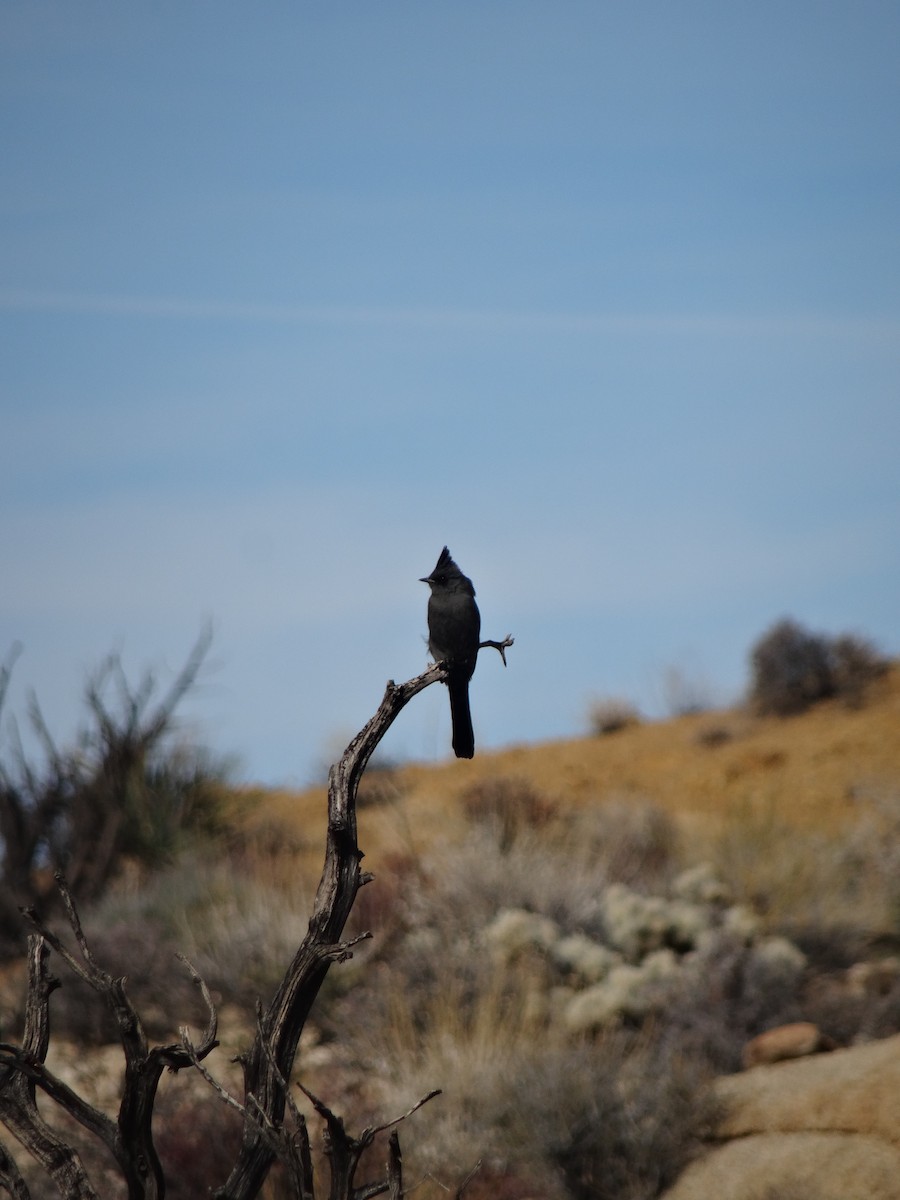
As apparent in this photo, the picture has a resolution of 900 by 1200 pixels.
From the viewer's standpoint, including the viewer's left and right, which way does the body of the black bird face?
facing the viewer and to the left of the viewer

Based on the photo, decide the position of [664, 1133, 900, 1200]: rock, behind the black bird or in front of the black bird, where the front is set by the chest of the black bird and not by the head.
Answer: behind

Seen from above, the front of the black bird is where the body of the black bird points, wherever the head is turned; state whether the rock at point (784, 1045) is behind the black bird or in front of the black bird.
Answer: behind

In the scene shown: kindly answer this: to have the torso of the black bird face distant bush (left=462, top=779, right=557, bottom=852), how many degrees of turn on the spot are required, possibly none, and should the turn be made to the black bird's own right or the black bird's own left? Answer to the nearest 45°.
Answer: approximately 135° to the black bird's own right

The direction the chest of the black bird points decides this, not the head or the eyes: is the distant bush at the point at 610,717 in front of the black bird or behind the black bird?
behind

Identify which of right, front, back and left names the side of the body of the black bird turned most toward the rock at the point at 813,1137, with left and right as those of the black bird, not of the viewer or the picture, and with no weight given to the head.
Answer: back
